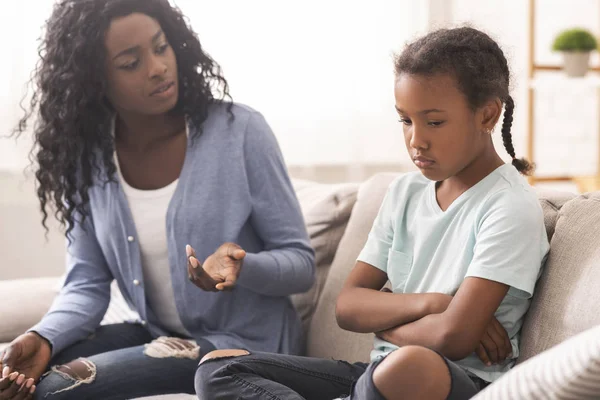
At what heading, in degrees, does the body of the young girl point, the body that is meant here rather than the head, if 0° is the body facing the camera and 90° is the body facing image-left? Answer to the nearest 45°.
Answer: approximately 45°

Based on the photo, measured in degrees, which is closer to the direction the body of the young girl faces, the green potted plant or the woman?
the woman

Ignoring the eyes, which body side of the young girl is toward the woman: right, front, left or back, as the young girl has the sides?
right

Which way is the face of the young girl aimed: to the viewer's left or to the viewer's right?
to the viewer's left

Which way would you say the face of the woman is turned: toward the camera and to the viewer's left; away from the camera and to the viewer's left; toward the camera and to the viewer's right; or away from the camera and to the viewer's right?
toward the camera and to the viewer's right

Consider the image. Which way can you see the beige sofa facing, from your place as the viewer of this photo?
facing the viewer

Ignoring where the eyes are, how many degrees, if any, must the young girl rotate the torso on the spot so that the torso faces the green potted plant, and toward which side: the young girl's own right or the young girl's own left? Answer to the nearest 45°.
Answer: approximately 135° to the young girl's own right

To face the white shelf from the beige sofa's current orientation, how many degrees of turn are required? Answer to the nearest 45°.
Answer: approximately 180°

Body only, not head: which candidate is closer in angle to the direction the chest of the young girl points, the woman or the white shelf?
the woman
